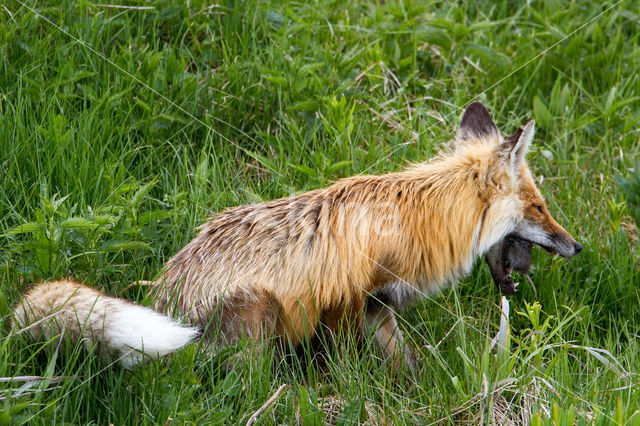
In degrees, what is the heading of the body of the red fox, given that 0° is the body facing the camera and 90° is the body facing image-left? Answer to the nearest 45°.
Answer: approximately 270°
